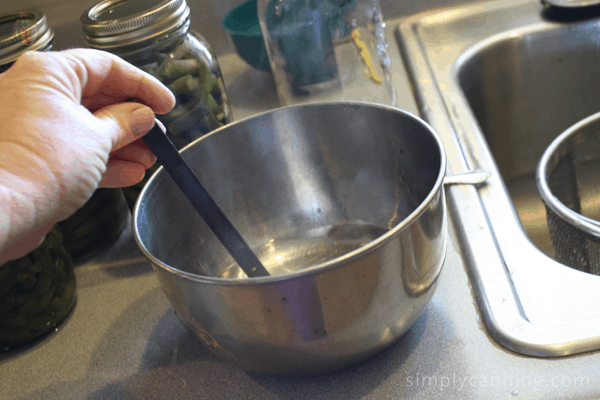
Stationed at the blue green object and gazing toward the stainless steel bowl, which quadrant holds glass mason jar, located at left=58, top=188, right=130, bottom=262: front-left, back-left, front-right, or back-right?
front-right

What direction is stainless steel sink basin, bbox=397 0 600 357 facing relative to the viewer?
toward the camera

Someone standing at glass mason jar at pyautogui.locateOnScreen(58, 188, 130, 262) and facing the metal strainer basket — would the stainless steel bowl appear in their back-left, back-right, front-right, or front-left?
front-right

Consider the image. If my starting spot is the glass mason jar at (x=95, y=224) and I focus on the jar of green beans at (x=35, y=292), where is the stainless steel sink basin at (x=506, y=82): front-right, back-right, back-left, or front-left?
back-left
